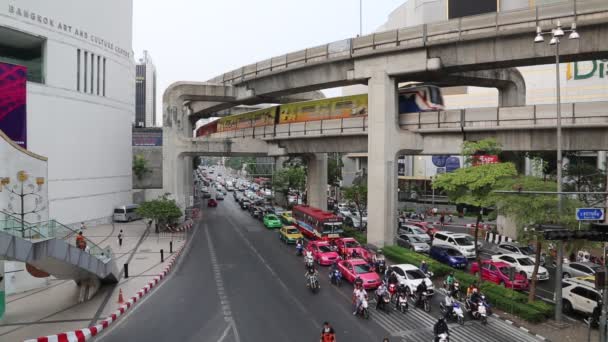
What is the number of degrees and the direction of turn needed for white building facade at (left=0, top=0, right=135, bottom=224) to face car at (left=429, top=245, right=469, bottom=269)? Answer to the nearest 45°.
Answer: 0° — it already faces it

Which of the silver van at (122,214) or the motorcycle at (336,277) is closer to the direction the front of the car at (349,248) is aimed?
the motorcycle

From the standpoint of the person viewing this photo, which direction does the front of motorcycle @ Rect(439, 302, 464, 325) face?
facing the viewer and to the right of the viewer

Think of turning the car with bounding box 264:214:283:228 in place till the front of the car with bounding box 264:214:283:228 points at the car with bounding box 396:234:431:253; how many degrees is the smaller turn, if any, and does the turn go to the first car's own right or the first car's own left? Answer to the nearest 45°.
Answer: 0° — it already faces it
